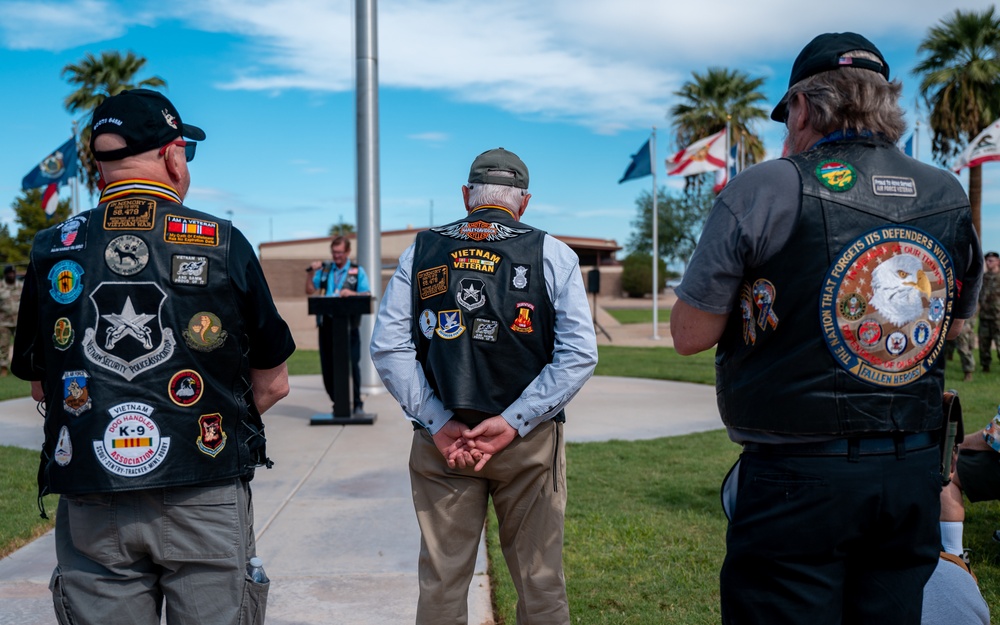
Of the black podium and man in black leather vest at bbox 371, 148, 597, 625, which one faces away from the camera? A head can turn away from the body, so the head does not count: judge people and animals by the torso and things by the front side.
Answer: the man in black leather vest

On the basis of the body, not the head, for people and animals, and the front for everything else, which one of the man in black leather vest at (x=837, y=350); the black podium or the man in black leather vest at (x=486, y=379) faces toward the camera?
the black podium

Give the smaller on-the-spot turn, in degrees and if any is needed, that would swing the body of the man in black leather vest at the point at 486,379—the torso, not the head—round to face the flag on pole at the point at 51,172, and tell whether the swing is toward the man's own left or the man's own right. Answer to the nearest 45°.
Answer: approximately 45° to the man's own left

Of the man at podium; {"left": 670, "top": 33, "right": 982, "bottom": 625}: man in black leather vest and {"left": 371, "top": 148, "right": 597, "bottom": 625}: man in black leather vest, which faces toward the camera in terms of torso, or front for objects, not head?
the man at podium

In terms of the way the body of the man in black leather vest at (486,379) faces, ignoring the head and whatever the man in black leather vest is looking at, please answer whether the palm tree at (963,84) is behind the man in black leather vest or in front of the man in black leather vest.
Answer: in front

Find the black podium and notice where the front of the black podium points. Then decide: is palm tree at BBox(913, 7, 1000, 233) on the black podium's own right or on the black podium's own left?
on the black podium's own left

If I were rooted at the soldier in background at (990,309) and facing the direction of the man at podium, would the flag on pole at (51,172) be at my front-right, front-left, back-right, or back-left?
front-right

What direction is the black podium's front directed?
toward the camera

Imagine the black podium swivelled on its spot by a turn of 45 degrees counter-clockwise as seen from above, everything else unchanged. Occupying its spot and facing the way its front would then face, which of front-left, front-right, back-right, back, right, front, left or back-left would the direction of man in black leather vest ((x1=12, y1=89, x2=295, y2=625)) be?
front-right

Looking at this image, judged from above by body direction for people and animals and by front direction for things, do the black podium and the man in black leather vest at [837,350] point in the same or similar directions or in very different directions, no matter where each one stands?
very different directions

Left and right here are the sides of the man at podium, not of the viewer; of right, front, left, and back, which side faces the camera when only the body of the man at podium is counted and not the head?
front

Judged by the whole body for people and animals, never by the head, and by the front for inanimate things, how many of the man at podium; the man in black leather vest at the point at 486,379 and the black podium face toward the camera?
2

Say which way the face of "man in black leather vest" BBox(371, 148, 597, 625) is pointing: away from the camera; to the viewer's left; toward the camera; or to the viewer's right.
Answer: away from the camera

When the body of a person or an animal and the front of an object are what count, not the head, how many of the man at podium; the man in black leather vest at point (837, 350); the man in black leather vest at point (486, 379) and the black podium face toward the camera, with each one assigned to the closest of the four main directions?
2

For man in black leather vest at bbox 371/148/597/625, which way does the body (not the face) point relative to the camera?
away from the camera

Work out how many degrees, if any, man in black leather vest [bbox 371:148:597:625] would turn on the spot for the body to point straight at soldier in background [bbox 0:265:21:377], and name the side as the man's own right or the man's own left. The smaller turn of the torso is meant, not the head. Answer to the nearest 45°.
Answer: approximately 45° to the man's own left

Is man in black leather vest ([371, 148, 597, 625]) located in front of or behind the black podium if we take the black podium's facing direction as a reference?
in front

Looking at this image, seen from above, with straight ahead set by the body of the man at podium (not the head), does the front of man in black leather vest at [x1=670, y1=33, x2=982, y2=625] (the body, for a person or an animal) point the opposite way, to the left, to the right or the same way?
the opposite way
